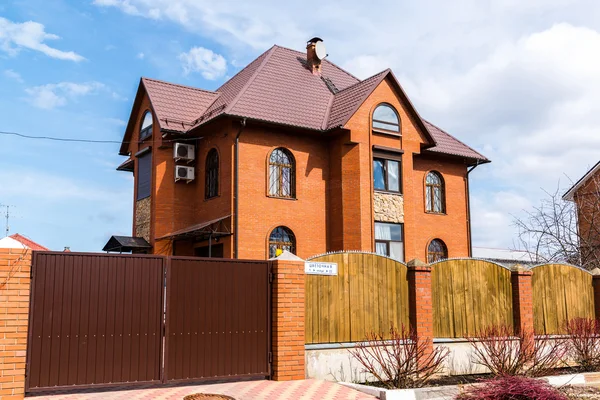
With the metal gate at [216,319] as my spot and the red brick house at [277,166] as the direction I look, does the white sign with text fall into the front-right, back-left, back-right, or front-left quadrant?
front-right

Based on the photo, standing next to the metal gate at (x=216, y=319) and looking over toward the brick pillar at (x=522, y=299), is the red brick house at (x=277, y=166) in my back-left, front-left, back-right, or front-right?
front-left

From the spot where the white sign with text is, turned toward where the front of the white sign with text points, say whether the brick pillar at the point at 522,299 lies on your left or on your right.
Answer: on your left

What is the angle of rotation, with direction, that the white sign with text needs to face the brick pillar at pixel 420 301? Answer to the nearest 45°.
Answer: approximately 135° to its left

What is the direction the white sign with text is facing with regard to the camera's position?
facing the viewer

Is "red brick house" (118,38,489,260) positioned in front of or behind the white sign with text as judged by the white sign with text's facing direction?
behind

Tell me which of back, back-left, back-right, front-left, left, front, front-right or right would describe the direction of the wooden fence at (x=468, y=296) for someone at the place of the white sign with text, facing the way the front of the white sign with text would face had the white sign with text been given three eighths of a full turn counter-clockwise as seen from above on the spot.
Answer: front

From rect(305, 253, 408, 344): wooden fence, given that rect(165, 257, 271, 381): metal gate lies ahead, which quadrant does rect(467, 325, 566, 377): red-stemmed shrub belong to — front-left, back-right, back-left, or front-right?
back-left

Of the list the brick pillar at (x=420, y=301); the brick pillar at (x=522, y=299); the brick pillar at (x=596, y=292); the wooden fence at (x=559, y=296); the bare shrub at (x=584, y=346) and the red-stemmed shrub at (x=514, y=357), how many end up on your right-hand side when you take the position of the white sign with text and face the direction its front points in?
0
